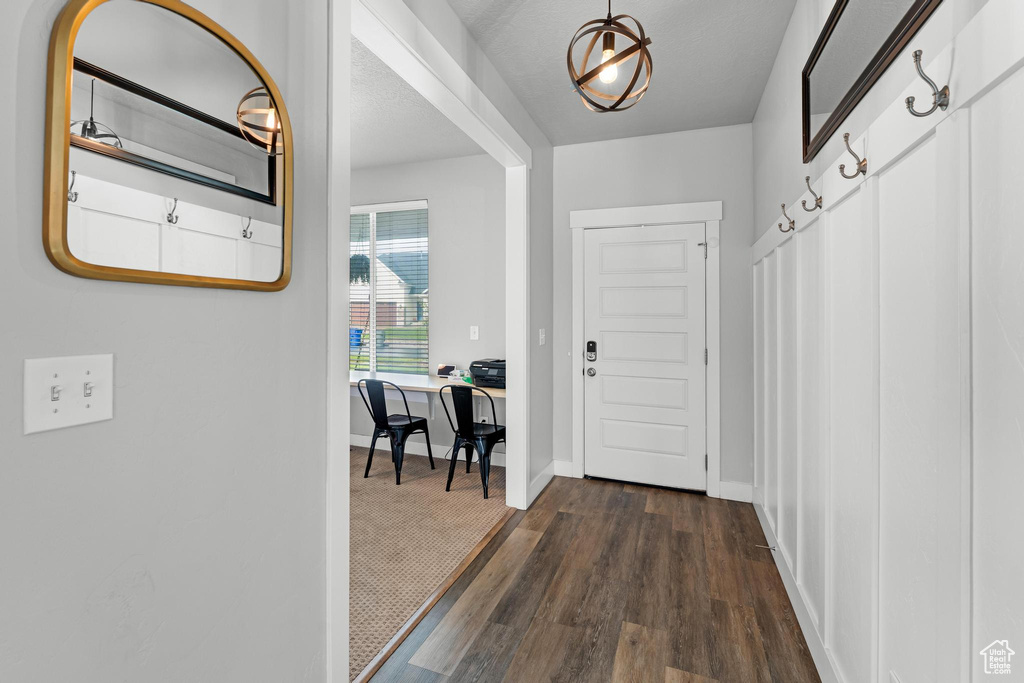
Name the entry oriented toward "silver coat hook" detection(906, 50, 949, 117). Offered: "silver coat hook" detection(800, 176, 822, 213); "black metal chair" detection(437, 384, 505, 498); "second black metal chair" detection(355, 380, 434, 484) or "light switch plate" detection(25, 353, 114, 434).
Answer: the light switch plate

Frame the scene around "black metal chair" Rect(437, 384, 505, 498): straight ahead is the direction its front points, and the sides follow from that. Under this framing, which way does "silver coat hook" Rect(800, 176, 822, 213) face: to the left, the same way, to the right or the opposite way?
to the left

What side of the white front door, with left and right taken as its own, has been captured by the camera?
front

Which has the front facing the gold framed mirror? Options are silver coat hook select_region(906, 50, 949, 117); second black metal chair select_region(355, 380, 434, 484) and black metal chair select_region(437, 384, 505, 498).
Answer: the silver coat hook

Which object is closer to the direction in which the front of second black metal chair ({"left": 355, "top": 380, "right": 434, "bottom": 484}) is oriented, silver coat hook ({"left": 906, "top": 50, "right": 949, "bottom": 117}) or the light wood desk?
the light wood desk

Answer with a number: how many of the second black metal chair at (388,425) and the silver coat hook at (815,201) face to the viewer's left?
1

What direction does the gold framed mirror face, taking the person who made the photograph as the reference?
facing the viewer and to the right of the viewer

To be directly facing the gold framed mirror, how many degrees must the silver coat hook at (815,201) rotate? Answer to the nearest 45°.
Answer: approximately 45° to its left

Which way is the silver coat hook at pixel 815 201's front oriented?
to the viewer's left

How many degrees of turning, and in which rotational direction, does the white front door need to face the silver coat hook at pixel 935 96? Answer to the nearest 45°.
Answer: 0° — it already faces it

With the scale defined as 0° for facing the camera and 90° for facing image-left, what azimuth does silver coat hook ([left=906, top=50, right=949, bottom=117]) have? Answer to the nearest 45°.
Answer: approximately 45°

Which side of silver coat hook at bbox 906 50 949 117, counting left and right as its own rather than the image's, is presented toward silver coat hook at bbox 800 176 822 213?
right

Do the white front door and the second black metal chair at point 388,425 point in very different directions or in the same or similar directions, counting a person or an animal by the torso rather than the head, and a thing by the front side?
very different directions

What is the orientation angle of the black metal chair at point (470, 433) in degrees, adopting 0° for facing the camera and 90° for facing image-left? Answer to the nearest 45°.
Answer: approximately 225°
